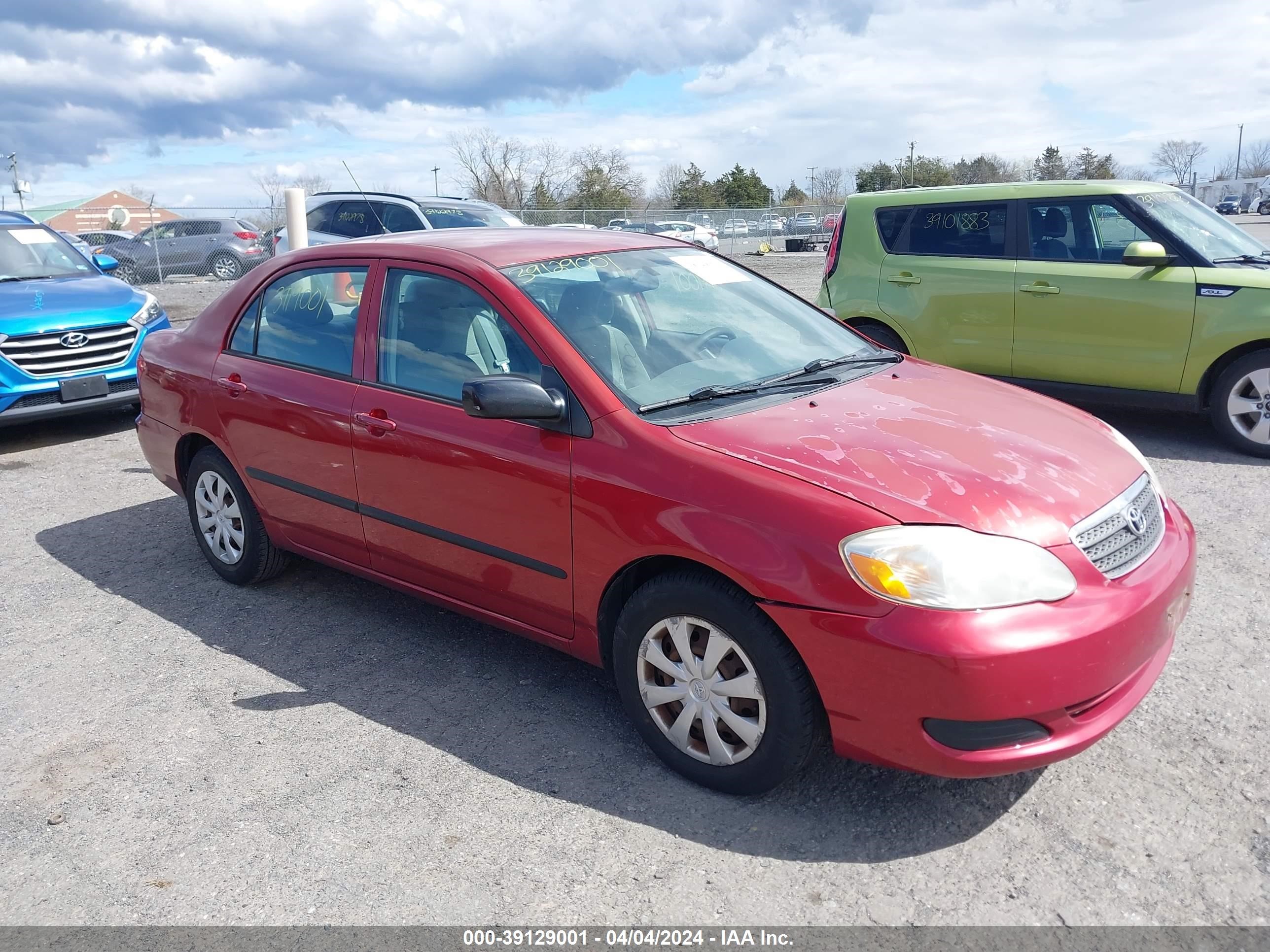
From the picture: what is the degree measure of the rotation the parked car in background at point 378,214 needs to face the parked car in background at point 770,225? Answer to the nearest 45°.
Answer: approximately 90° to its left

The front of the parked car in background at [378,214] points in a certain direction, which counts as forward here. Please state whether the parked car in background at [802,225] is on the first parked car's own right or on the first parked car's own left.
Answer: on the first parked car's own left

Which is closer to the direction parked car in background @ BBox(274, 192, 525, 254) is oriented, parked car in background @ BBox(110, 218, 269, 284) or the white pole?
the white pole

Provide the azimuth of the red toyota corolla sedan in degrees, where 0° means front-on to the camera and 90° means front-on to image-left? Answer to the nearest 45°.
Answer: approximately 315°

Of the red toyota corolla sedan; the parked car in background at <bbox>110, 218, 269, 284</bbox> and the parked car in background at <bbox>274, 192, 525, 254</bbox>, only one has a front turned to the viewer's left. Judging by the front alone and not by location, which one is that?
the parked car in background at <bbox>110, 218, 269, 284</bbox>

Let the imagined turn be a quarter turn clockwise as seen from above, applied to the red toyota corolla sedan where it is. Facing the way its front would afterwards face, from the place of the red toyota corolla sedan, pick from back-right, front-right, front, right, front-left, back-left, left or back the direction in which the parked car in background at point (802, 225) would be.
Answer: back-right

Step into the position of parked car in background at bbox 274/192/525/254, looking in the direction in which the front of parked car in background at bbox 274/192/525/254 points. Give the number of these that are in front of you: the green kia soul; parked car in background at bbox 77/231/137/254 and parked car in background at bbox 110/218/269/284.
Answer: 1

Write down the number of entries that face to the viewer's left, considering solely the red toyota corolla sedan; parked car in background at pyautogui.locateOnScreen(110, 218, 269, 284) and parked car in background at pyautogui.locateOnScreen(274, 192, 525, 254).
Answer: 1

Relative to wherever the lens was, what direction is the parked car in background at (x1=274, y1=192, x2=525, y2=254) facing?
facing the viewer and to the right of the viewer

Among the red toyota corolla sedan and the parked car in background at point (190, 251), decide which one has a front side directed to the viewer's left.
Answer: the parked car in background

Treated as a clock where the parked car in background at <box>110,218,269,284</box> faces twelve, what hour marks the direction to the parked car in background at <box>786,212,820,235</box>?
the parked car in background at <box>786,212,820,235</box> is roughly at 5 o'clock from the parked car in background at <box>110,218,269,284</box>.

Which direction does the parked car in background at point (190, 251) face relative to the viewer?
to the viewer's left

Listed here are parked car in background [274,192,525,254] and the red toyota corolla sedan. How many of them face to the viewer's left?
0

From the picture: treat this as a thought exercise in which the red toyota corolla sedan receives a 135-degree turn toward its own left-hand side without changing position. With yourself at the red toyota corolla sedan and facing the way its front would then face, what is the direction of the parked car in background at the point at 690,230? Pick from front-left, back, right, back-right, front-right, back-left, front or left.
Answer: front

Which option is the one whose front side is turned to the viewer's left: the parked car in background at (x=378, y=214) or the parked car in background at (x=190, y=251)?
the parked car in background at (x=190, y=251)

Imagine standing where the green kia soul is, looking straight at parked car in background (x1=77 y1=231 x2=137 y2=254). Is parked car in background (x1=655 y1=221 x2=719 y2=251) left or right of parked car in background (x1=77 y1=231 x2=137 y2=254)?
right

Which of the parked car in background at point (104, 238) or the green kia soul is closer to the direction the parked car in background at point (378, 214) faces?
the green kia soul
